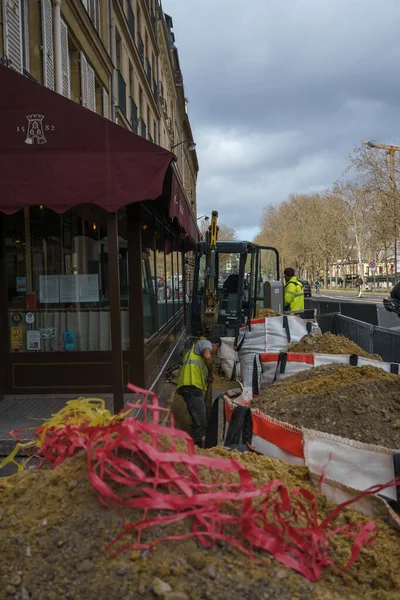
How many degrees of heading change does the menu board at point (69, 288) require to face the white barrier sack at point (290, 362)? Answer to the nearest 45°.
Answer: approximately 45° to its left

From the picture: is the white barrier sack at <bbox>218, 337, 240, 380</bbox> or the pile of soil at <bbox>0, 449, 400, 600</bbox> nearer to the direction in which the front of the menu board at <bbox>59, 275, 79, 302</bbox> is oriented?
the pile of soil

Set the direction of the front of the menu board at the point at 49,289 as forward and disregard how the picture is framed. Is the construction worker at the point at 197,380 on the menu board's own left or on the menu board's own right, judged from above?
on the menu board's own left

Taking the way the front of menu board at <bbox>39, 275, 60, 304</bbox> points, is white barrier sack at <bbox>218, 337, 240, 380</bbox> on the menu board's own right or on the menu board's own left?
on the menu board's own left
